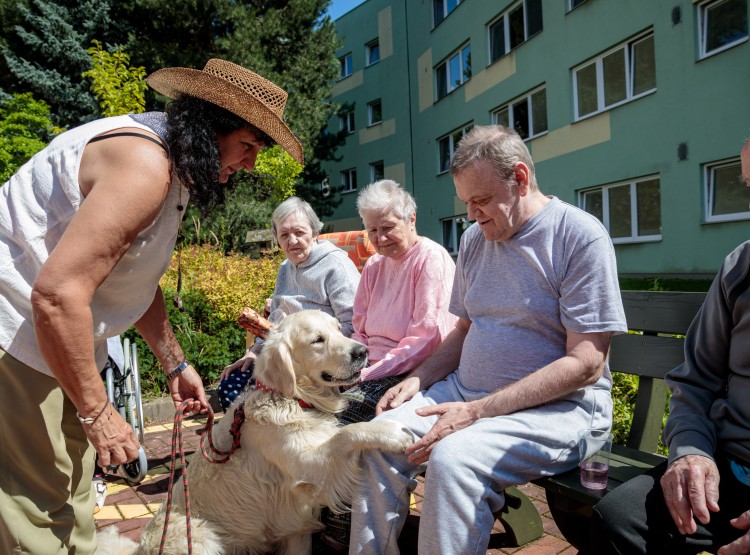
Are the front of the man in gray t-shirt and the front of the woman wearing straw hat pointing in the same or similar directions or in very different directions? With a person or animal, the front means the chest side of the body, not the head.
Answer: very different directions

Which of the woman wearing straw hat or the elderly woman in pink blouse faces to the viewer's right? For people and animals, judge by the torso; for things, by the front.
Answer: the woman wearing straw hat

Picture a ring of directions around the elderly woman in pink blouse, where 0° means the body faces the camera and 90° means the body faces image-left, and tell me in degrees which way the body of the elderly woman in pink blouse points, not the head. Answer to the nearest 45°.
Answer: approximately 45°

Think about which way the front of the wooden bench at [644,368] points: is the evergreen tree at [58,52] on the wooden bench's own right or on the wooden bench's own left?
on the wooden bench's own right

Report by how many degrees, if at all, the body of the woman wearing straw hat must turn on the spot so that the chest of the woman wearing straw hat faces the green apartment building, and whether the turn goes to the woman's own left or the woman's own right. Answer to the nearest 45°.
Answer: approximately 45° to the woman's own left

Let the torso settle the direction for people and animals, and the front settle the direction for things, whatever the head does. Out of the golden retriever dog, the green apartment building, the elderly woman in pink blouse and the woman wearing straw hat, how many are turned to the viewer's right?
2

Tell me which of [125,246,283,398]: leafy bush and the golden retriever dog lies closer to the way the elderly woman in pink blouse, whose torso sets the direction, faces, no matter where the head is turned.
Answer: the golden retriever dog

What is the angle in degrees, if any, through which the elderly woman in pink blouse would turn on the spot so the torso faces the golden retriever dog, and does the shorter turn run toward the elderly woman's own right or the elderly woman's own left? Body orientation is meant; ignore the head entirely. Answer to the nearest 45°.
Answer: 0° — they already face it

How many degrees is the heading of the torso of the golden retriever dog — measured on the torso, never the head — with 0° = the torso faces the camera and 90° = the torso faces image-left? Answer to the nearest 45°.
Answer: approximately 270°

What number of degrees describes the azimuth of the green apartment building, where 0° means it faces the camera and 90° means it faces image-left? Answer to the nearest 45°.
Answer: approximately 45°

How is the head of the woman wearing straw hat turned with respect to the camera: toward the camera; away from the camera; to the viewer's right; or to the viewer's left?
to the viewer's right

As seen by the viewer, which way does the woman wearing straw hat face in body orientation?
to the viewer's right

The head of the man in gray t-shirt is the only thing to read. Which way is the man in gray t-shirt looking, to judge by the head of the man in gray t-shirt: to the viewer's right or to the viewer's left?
to the viewer's left
